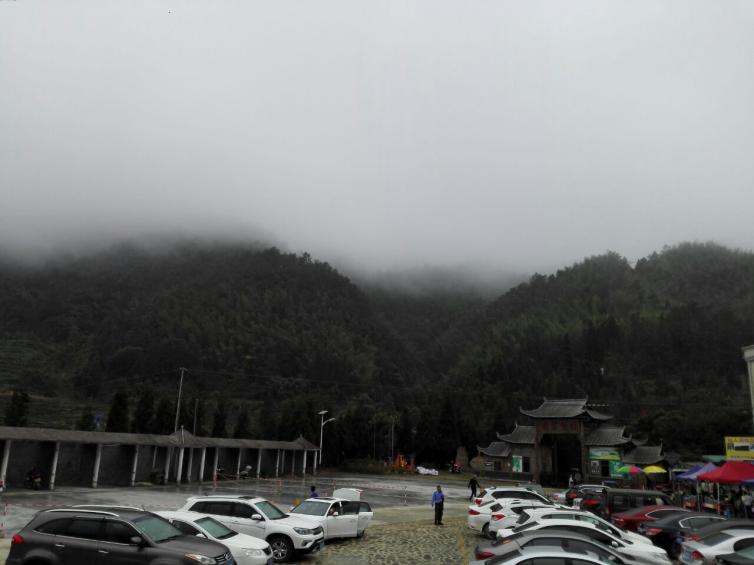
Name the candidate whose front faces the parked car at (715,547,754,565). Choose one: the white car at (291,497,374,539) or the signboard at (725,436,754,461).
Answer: the signboard

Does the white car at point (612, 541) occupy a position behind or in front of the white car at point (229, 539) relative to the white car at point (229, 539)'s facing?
in front

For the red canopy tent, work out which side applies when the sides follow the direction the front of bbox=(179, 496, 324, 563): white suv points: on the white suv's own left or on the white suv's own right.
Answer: on the white suv's own left

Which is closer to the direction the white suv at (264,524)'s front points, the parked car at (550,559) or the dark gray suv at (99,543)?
the parked car

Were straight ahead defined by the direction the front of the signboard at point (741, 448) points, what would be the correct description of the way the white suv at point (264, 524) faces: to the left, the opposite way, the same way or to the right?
to the left

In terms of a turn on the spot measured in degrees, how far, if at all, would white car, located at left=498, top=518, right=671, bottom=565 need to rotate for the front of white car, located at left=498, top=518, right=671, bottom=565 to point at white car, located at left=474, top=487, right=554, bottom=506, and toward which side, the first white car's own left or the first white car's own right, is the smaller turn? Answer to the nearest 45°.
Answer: approximately 90° to the first white car's own left

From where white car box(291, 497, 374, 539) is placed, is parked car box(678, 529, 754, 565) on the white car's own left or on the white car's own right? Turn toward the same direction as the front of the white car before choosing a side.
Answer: on the white car's own left

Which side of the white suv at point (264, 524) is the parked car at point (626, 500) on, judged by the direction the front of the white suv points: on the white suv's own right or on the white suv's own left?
on the white suv's own left

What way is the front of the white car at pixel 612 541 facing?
to the viewer's right

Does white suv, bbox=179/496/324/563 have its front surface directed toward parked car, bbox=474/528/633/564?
yes

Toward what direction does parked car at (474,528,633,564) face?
to the viewer's right
